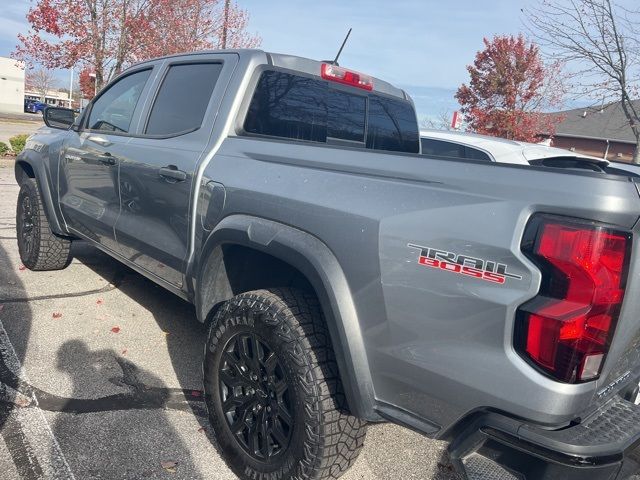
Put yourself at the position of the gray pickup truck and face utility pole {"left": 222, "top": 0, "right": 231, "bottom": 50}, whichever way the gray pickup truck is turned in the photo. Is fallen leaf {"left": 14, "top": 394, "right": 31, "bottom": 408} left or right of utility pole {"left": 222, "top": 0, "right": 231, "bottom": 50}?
left

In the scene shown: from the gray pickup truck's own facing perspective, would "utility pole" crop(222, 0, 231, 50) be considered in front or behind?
in front

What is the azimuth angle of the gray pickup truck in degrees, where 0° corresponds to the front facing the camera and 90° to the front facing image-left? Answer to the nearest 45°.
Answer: approximately 135°

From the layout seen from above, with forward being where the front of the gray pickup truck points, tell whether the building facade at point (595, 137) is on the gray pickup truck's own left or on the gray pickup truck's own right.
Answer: on the gray pickup truck's own right

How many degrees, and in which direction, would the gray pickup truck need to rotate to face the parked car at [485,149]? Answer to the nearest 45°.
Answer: approximately 45° to its right
